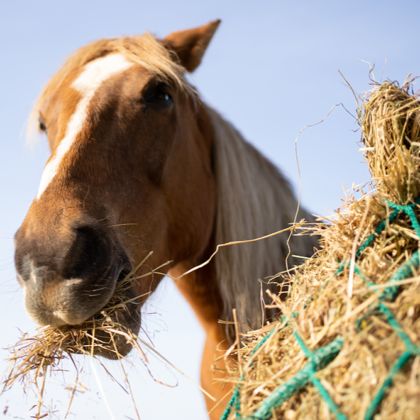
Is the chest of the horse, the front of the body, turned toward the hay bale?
no

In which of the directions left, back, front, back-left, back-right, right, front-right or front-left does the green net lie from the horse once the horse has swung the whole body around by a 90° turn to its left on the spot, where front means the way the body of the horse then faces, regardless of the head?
front-right

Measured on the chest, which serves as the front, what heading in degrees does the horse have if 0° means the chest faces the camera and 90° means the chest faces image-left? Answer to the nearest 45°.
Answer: approximately 45°
